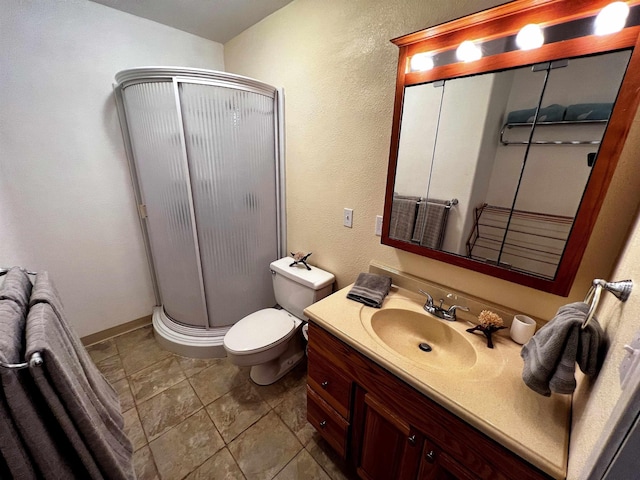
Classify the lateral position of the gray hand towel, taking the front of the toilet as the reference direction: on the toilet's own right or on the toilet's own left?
on the toilet's own left

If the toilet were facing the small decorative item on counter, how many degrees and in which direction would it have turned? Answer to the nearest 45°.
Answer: approximately 90° to its left

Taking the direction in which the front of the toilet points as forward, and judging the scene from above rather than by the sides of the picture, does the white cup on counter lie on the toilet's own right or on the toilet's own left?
on the toilet's own left

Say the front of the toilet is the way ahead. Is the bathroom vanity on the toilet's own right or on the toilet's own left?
on the toilet's own left
